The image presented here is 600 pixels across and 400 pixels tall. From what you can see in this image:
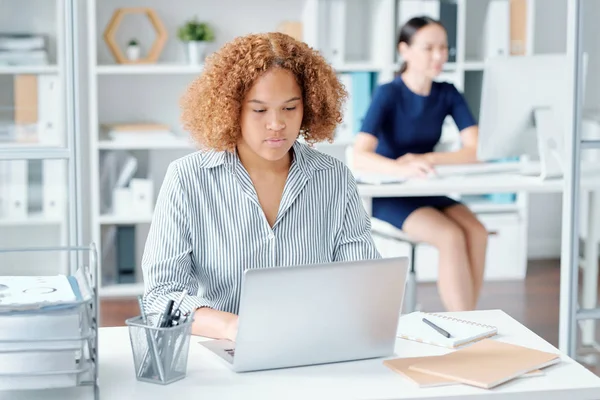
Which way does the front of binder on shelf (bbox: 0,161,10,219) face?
toward the camera

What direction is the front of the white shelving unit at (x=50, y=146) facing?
toward the camera

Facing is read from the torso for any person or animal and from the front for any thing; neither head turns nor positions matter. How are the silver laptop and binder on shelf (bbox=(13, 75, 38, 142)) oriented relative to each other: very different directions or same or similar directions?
very different directions

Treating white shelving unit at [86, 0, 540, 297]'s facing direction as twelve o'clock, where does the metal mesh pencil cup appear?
The metal mesh pencil cup is roughly at 12 o'clock from the white shelving unit.

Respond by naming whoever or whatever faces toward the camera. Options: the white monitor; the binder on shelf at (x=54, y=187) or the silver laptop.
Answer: the binder on shelf

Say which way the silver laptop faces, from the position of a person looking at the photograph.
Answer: facing away from the viewer and to the left of the viewer

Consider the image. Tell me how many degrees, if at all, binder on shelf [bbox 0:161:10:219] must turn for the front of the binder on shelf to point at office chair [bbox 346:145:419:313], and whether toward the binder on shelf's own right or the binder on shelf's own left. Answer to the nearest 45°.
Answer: approximately 90° to the binder on shelf's own left

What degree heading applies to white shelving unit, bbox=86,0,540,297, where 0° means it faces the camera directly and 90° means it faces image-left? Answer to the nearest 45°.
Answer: approximately 0°

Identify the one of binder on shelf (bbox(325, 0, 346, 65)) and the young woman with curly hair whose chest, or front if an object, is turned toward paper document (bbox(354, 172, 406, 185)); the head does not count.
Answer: the binder on shelf

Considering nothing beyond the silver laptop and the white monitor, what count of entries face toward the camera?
0

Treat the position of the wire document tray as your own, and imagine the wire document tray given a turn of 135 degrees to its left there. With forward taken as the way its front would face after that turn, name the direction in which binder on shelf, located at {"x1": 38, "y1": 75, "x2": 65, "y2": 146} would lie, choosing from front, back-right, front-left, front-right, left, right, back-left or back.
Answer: front-left

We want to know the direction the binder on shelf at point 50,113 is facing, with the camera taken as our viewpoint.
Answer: facing the viewer

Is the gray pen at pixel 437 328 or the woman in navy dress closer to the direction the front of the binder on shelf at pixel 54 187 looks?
the gray pen

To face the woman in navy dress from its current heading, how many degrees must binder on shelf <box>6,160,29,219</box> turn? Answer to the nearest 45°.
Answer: approximately 90° to its left
